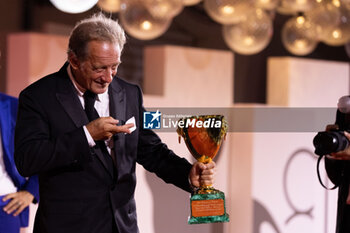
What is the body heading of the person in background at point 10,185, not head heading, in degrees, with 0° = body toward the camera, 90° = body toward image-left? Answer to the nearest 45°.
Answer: approximately 0°

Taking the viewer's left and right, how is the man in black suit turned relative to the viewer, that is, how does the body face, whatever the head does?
facing the viewer and to the right of the viewer

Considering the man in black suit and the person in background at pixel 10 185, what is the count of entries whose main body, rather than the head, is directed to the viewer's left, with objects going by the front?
0

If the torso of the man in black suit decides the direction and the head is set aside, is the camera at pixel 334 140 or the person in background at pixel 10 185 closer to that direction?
the camera

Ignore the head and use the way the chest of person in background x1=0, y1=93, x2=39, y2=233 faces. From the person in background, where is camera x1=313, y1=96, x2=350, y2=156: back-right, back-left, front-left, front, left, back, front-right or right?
front-left

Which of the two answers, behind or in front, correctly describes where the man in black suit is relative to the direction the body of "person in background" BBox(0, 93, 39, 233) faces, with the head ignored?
in front

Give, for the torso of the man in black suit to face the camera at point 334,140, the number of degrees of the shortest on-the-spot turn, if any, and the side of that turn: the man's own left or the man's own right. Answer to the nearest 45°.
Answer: approximately 45° to the man's own left

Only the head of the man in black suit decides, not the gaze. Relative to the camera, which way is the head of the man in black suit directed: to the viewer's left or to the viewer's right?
to the viewer's right
